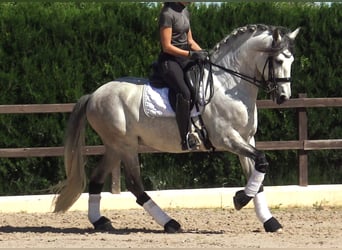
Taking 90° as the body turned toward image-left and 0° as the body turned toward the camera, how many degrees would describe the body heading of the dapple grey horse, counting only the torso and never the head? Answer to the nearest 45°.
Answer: approximately 270°

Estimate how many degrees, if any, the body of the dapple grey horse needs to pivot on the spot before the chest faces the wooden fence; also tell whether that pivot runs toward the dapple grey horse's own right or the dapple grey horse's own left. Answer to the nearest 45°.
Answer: approximately 45° to the dapple grey horse's own left
